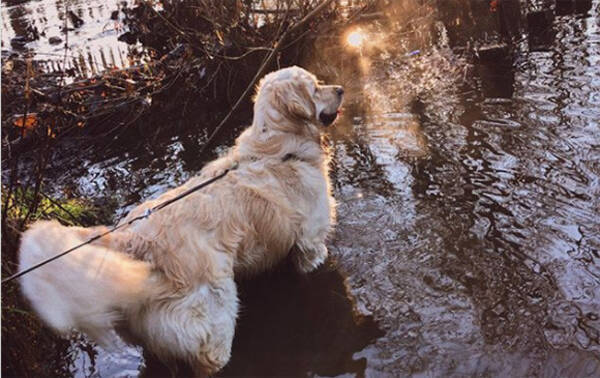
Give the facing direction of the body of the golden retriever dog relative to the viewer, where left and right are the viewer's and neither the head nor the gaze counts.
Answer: facing away from the viewer and to the right of the viewer
